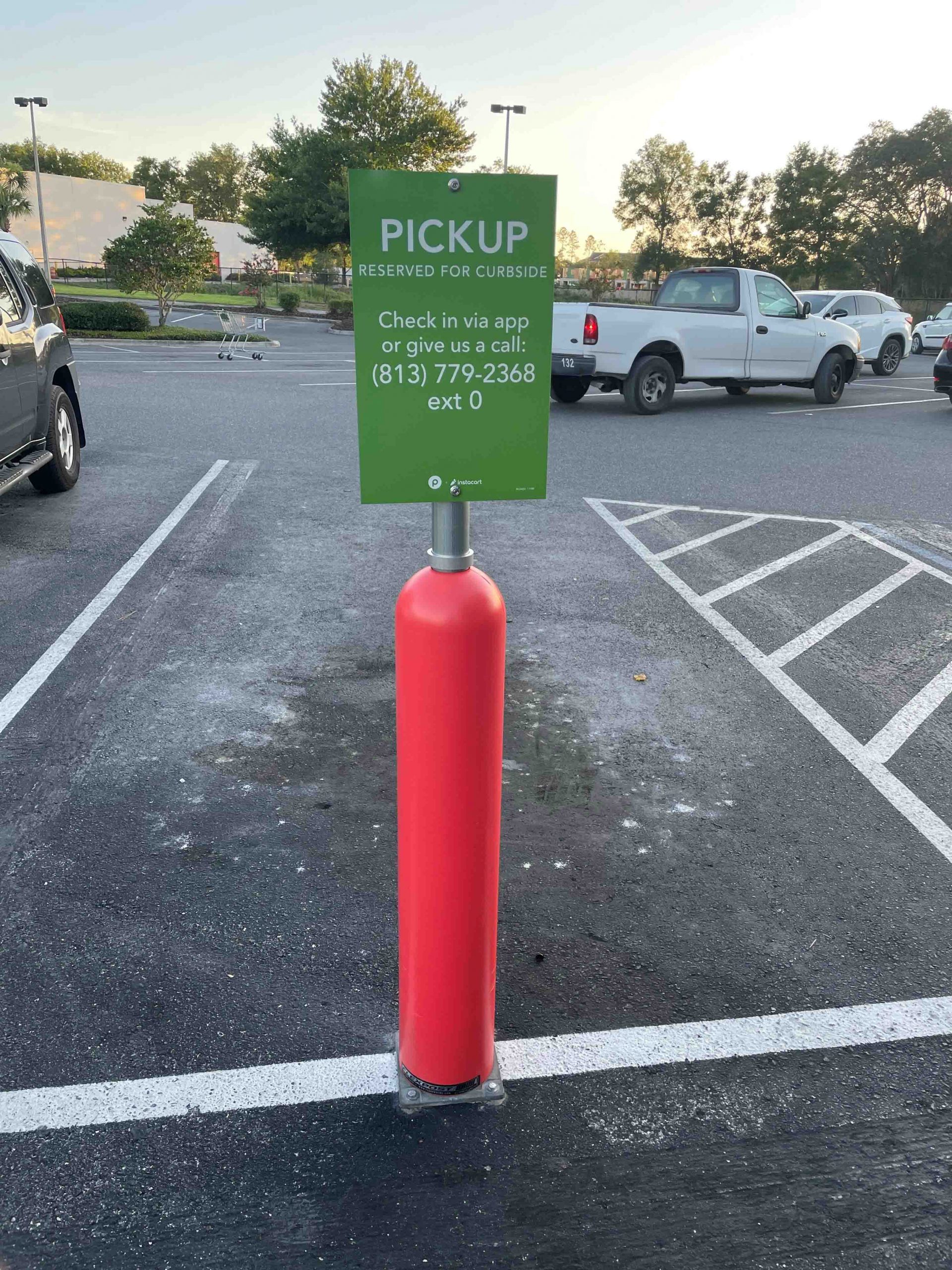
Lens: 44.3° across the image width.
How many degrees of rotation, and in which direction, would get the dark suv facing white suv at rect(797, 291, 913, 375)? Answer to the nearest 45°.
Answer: approximately 180°

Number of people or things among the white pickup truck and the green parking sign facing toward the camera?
1

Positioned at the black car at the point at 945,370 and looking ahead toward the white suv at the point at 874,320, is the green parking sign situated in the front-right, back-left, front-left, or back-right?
back-left

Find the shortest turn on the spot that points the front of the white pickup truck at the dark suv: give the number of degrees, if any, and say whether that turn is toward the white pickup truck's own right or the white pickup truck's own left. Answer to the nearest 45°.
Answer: approximately 180°

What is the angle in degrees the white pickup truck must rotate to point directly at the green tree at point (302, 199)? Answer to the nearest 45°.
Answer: approximately 90° to its left

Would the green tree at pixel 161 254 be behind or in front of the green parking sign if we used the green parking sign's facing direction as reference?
behind

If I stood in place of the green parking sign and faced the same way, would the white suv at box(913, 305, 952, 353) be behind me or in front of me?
behind

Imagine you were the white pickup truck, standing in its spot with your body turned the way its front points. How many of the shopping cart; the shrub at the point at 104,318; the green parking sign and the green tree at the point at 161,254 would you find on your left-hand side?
3

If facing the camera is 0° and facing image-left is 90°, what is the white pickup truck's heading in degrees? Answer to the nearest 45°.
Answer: approximately 225°

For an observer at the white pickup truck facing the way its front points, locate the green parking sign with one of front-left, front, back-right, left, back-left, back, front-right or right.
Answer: back-right
